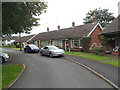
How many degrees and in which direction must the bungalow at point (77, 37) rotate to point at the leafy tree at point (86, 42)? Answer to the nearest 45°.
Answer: approximately 45° to its left

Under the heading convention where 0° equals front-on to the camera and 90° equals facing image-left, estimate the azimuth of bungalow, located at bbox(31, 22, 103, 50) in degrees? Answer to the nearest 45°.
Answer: approximately 45°

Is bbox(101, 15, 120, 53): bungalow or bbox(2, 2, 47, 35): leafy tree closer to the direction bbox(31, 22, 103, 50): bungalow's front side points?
the leafy tree

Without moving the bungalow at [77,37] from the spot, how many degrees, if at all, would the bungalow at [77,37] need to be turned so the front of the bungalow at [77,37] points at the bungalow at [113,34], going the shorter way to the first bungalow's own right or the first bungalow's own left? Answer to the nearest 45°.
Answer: approximately 90° to the first bungalow's own left
